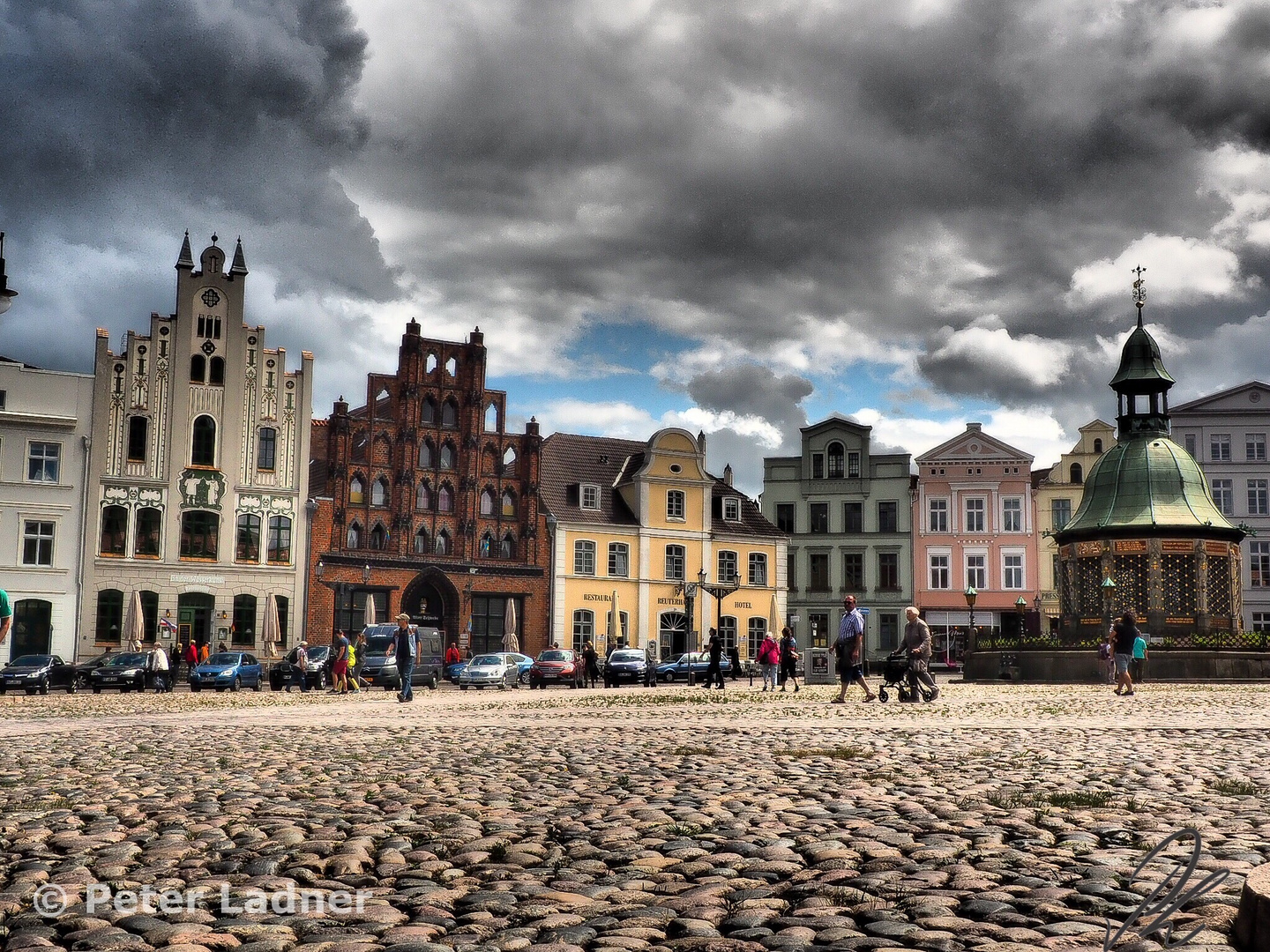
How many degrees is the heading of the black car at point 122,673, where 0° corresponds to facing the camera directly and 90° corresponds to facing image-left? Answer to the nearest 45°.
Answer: approximately 45°

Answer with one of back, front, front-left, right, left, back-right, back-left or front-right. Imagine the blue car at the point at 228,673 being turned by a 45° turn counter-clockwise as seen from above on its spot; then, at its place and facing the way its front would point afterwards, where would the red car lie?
left

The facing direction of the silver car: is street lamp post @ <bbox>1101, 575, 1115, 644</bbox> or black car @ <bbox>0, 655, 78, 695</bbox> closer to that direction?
the black car

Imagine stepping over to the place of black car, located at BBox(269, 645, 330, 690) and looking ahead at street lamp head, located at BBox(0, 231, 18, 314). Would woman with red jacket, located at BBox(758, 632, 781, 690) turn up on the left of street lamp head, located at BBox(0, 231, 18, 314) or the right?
left

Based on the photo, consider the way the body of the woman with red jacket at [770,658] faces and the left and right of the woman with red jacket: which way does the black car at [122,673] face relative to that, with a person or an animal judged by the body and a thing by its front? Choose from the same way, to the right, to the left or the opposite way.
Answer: the opposite way

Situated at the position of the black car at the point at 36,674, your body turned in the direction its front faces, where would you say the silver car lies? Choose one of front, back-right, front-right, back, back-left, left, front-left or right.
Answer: back-left

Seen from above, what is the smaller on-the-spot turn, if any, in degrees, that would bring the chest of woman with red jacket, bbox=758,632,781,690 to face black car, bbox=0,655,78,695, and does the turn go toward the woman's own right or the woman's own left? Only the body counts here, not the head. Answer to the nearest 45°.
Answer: approximately 90° to the woman's own left

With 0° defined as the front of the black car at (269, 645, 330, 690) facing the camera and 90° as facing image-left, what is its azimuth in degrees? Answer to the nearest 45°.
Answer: approximately 45°

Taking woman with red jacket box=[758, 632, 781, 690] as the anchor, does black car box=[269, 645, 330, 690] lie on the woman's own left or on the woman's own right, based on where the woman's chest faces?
on the woman's own left

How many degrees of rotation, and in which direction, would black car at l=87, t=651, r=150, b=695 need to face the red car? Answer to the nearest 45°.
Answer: approximately 135° to its left

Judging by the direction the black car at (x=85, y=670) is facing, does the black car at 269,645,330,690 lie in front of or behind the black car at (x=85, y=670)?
behind

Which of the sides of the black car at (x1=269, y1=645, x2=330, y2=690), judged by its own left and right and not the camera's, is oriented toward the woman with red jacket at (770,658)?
left

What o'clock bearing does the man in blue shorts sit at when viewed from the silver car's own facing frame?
The man in blue shorts is roughly at 10 o'clock from the silver car.
